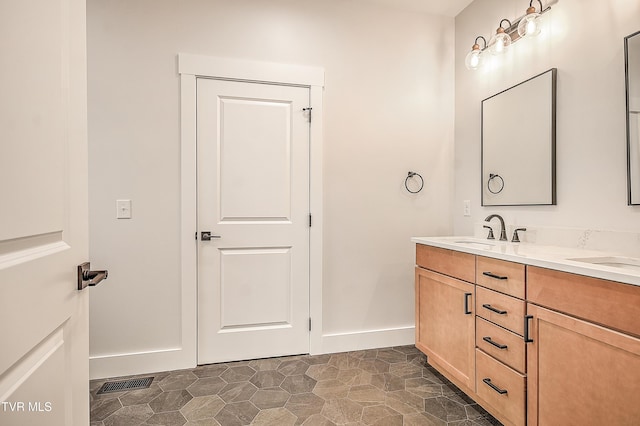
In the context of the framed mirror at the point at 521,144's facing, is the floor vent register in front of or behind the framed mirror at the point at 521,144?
in front

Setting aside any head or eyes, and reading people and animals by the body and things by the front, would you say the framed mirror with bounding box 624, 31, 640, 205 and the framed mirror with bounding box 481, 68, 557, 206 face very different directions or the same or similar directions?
same or similar directions

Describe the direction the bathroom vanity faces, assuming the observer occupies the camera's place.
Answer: facing the viewer and to the left of the viewer

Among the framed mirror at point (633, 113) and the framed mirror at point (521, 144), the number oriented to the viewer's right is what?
0

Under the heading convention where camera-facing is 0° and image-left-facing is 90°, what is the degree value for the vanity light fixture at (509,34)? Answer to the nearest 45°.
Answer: approximately 45°

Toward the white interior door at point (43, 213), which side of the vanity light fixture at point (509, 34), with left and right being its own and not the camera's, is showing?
front

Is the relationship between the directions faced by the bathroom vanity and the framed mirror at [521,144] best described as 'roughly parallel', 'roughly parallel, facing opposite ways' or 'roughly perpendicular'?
roughly parallel

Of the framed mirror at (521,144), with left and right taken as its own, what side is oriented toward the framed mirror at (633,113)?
left

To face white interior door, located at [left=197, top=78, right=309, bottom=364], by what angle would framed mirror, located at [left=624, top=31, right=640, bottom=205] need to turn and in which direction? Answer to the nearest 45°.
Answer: approximately 45° to its right

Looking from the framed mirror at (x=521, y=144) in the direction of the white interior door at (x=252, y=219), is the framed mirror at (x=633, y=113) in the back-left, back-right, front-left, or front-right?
back-left

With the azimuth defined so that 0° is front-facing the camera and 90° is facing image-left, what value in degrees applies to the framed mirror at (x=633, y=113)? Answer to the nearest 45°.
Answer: approximately 45°

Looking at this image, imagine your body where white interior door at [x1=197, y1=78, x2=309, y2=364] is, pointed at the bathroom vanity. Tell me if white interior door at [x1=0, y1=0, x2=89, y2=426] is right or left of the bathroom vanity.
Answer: right
